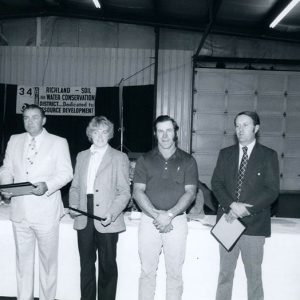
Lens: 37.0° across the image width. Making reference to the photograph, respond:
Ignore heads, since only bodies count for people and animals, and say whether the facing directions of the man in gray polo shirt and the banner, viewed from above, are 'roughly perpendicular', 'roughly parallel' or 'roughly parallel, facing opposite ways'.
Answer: roughly parallel

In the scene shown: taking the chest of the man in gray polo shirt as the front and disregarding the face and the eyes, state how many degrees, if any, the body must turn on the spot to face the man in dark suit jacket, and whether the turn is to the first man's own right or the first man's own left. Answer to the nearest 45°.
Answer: approximately 90° to the first man's own left

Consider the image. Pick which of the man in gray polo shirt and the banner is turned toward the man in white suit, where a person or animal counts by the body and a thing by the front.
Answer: the banner

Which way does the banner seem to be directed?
toward the camera

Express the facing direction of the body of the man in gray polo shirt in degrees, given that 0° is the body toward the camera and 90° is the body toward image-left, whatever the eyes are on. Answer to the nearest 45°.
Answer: approximately 0°

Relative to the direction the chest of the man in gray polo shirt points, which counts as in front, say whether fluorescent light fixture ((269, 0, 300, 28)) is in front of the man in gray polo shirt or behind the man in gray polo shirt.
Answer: behind

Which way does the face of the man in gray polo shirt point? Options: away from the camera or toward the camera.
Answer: toward the camera

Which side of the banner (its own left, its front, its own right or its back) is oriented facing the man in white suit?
front

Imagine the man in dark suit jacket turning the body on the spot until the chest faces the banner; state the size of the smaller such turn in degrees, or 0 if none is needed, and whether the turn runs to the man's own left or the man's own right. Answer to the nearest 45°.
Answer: approximately 90° to the man's own right

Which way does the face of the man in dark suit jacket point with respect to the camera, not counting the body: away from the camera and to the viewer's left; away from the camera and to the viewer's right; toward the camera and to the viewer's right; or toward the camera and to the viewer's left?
toward the camera and to the viewer's left

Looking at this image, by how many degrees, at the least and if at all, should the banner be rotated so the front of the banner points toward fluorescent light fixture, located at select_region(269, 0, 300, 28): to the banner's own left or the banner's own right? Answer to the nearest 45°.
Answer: approximately 45° to the banner's own left

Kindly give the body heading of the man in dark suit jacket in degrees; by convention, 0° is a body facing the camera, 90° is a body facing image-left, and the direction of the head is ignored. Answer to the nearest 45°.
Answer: approximately 45°

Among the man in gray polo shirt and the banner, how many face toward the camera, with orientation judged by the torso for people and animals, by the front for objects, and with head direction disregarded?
2

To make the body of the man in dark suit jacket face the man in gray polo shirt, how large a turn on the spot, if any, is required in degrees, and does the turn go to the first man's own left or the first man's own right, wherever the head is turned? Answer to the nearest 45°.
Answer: approximately 45° to the first man's own right
